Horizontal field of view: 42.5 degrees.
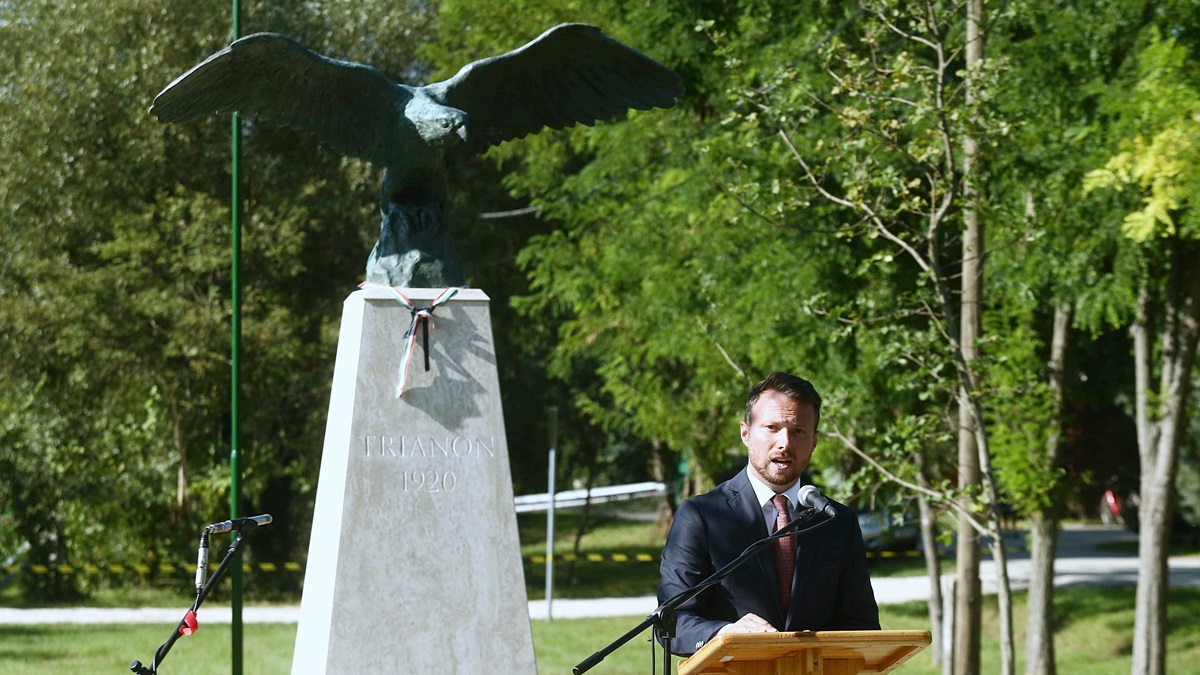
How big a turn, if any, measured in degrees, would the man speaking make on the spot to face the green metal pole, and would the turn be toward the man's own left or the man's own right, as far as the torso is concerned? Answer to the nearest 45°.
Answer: approximately 135° to the man's own right

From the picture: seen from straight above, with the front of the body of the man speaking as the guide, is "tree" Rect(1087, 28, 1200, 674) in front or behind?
behind

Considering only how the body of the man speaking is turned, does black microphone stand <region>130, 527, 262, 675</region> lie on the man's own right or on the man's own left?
on the man's own right

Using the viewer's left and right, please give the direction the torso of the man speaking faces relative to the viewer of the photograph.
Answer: facing the viewer

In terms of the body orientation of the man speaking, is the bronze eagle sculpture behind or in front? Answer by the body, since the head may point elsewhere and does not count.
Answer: behind

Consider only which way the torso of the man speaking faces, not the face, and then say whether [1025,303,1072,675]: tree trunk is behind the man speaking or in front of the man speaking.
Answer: behind

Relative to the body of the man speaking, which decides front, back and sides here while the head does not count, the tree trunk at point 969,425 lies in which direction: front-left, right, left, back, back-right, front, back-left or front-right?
back
